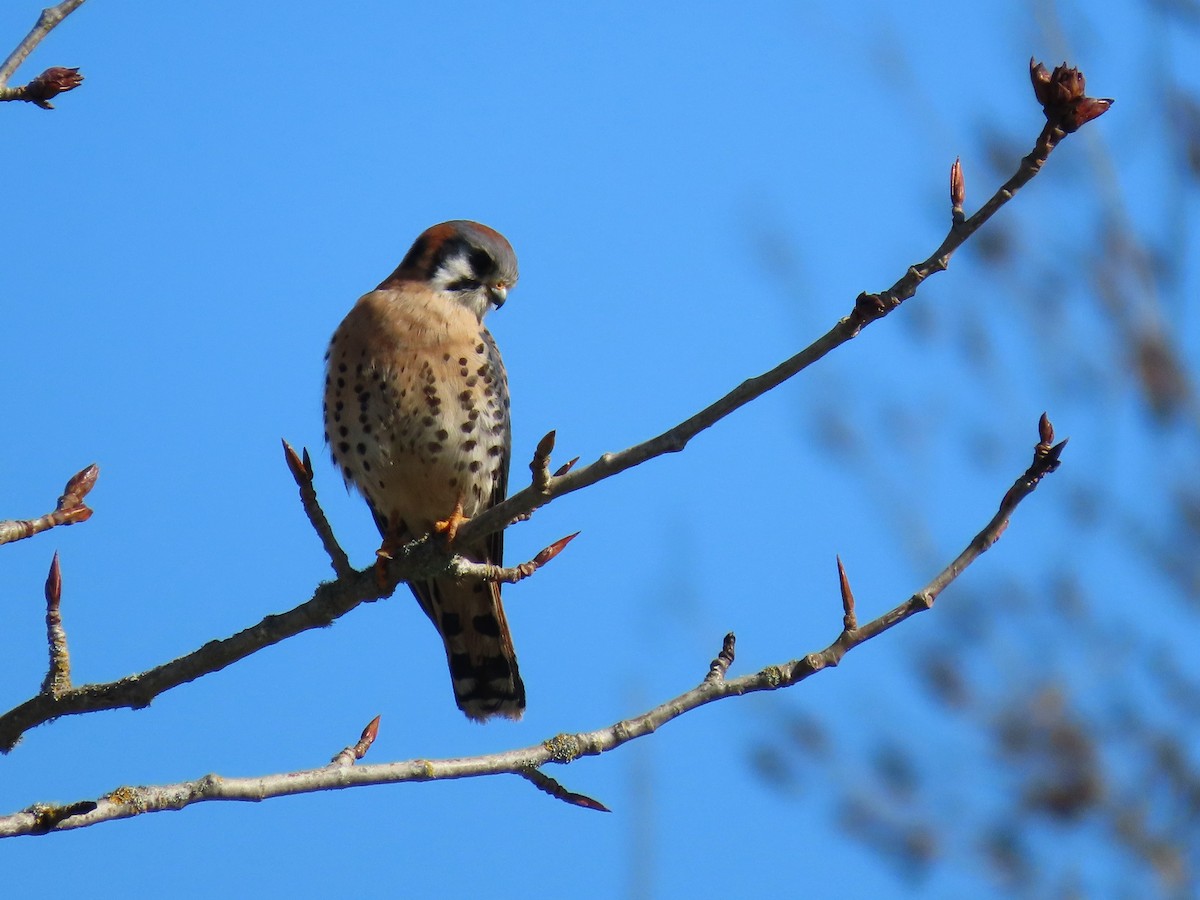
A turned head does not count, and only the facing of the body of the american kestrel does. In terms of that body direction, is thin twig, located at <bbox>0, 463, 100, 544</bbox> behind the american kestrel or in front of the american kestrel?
in front

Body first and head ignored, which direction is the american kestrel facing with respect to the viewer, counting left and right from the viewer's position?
facing the viewer
